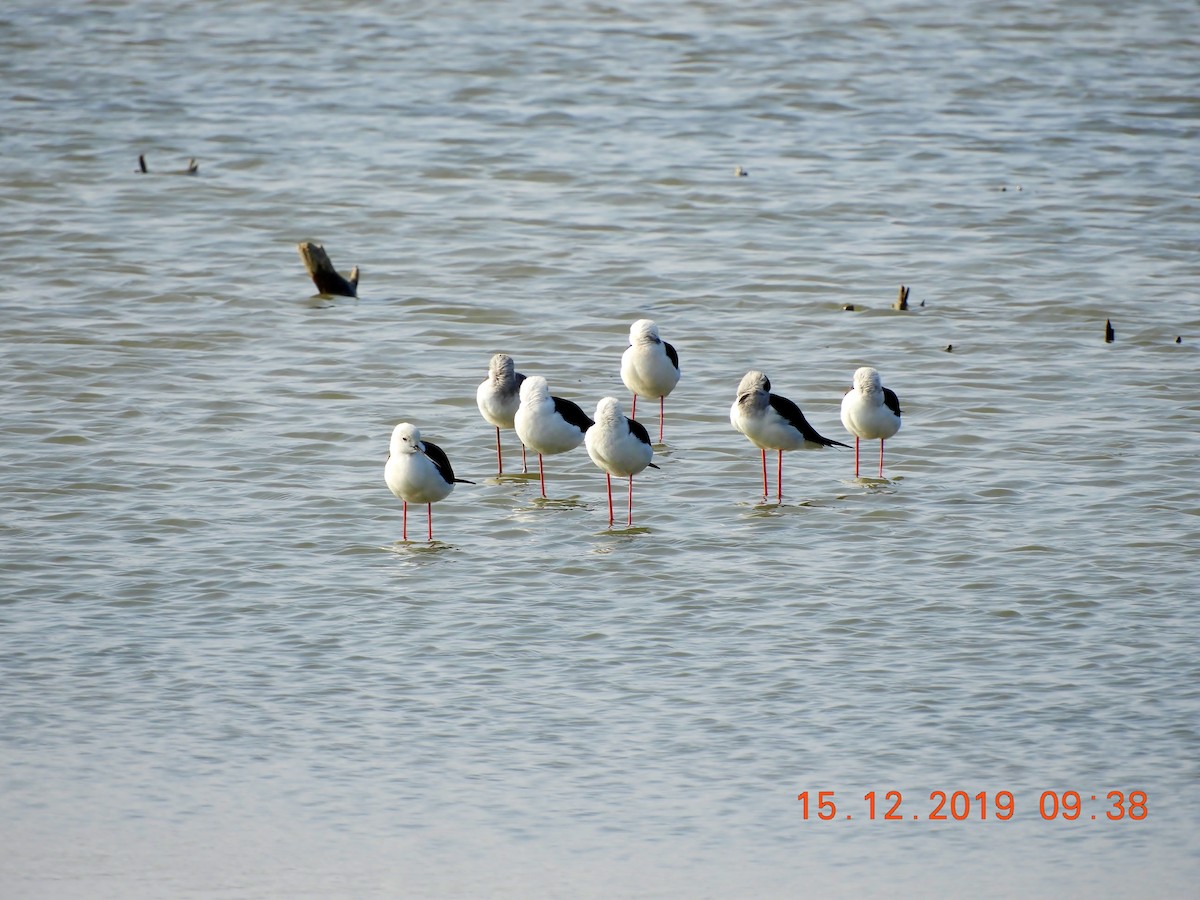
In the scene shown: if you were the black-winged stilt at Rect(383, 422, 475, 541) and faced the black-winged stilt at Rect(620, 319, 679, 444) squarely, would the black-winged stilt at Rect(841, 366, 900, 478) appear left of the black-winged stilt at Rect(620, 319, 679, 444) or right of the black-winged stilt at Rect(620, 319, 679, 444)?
right

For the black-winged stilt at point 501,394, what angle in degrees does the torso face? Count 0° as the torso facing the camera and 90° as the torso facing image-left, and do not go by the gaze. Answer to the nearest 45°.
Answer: approximately 0°

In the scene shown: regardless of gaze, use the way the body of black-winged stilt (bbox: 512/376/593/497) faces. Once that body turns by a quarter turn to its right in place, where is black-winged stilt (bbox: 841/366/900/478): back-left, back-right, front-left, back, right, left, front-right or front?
back-right

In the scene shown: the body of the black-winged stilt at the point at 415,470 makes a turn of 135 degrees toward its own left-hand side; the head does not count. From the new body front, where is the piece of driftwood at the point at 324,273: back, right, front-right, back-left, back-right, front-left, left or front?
left

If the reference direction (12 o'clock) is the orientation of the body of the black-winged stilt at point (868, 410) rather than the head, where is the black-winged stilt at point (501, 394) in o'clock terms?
the black-winged stilt at point (501, 394) is roughly at 3 o'clock from the black-winged stilt at point (868, 410).

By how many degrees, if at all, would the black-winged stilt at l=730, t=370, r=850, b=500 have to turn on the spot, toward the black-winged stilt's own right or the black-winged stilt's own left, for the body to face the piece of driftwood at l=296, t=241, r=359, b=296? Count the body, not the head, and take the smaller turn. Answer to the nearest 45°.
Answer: approximately 90° to the black-winged stilt's own right

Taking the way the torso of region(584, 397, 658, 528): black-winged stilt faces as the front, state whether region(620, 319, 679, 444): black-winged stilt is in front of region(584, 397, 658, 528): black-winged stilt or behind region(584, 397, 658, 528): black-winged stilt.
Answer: behind

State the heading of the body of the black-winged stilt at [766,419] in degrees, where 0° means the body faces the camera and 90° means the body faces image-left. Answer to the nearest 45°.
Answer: approximately 45°

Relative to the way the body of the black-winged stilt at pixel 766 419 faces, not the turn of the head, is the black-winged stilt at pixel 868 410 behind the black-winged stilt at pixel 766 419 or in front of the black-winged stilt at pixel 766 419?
behind

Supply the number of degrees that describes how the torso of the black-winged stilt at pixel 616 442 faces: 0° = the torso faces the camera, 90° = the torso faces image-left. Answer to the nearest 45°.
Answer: approximately 45°

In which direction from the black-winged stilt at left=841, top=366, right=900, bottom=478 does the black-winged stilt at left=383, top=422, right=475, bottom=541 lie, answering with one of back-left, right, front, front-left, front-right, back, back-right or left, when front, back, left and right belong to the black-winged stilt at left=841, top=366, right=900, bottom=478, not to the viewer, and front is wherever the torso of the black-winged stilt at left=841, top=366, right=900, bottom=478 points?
front-right

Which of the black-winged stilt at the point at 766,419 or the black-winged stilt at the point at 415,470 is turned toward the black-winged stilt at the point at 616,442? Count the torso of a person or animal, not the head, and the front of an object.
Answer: the black-winged stilt at the point at 766,419

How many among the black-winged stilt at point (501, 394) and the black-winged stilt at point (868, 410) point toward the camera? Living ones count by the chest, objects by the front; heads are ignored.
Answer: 2
